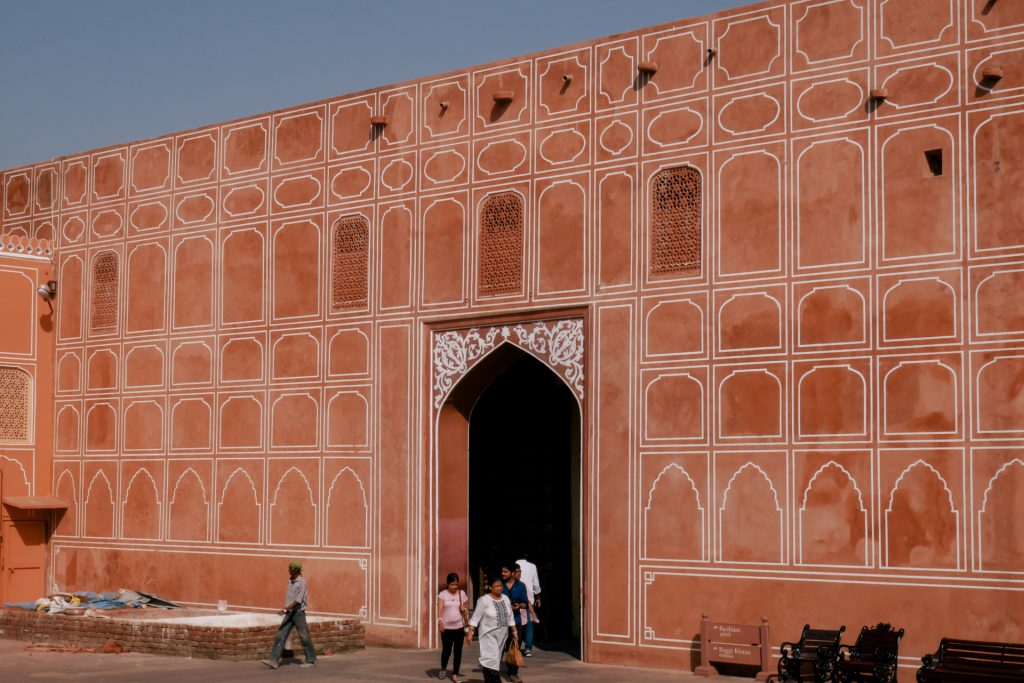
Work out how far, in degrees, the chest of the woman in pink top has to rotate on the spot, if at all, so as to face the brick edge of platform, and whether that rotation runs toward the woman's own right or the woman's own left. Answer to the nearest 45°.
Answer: approximately 135° to the woman's own right

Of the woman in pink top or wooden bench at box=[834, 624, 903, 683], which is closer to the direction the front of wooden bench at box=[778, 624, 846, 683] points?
the woman in pink top

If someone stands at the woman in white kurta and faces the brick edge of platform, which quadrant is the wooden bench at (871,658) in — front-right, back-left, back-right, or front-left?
back-right

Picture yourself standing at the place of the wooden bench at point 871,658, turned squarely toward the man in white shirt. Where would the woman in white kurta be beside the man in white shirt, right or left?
left

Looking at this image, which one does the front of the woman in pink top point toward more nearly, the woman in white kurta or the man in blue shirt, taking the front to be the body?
the woman in white kurta

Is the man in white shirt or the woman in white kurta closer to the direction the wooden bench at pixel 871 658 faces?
the woman in white kurta

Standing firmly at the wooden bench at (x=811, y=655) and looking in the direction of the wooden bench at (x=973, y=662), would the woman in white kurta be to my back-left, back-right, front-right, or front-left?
back-right

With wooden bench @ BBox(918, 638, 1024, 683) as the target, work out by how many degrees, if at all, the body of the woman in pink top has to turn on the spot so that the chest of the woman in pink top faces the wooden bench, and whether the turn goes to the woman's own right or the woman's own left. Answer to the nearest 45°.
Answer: approximately 45° to the woman's own left

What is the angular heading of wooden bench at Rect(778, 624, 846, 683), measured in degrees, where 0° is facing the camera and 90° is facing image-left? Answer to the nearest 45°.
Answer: approximately 45°

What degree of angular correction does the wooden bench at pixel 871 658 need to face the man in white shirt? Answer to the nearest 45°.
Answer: approximately 90° to its right
